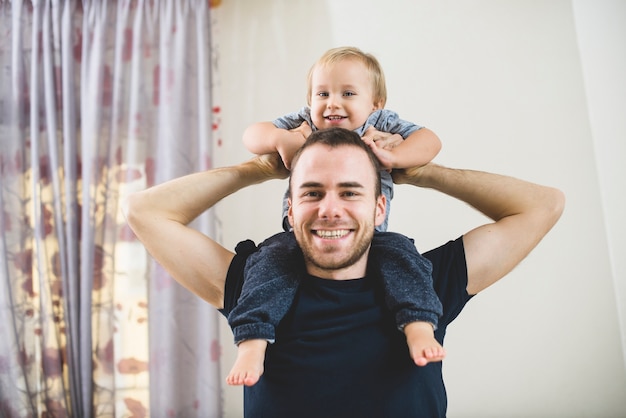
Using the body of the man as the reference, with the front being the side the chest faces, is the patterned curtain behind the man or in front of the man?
behind

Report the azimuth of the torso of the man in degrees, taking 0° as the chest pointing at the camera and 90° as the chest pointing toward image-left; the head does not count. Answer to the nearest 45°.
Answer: approximately 0°
